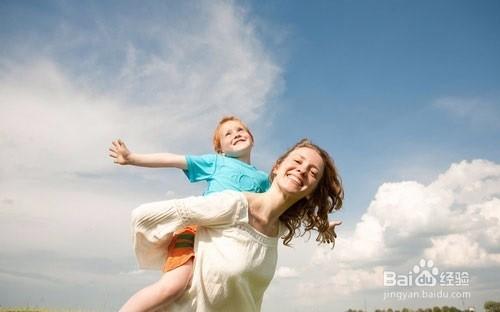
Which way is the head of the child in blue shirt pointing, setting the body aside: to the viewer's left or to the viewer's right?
to the viewer's right

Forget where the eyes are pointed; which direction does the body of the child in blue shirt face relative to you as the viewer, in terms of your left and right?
facing the viewer and to the right of the viewer
